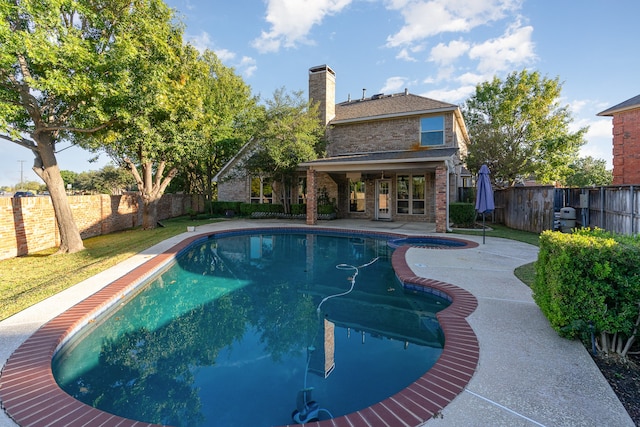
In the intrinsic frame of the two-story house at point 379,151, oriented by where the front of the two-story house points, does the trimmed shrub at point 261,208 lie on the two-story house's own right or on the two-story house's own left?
on the two-story house's own left

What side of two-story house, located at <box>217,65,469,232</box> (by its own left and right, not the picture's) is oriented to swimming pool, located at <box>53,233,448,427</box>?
back

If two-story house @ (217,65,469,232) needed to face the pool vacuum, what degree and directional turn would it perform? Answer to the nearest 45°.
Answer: approximately 180°

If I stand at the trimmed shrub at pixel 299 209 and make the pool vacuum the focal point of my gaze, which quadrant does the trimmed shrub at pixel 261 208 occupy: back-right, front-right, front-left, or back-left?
back-right

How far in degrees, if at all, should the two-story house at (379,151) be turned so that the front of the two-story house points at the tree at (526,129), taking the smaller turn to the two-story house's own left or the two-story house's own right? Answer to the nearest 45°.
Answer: approximately 90° to the two-story house's own right

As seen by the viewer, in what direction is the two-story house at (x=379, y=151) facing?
away from the camera
